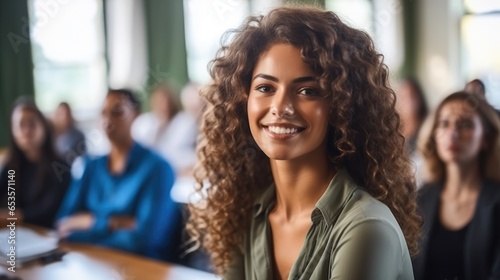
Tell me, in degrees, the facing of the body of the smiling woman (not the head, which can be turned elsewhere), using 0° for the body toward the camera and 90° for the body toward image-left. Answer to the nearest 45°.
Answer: approximately 45°

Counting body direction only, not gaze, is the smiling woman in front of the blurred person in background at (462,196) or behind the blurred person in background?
in front

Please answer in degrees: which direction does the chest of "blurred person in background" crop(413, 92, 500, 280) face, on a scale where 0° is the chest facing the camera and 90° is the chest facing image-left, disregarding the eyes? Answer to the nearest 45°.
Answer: approximately 0°

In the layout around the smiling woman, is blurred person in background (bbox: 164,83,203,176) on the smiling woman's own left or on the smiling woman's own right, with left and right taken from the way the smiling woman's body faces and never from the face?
on the smiling woman's own right

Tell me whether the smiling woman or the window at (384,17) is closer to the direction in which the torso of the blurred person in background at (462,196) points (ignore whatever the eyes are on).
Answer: the smiling woman

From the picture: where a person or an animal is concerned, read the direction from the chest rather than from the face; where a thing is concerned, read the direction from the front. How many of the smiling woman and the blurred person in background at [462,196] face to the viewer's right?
0

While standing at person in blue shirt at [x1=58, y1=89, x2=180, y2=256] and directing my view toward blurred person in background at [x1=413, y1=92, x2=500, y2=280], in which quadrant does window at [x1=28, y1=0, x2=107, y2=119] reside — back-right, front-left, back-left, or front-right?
back-left

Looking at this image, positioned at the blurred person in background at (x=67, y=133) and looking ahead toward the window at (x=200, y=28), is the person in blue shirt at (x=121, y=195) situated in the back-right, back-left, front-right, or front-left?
back-right

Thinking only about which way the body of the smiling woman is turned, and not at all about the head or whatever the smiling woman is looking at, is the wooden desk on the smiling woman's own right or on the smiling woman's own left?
on the smiling woman's own right
